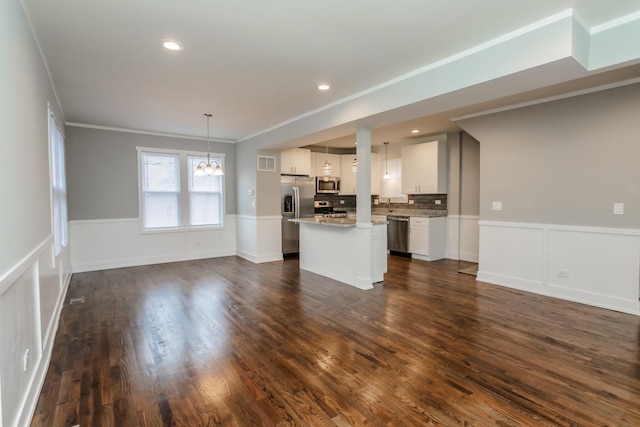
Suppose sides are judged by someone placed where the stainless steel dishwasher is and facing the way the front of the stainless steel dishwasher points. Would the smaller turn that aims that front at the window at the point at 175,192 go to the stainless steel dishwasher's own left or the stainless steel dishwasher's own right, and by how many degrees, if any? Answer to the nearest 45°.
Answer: approximately 45° to the stainless steel dishwasher's own right

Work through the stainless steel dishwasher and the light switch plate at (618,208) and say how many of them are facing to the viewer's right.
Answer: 0

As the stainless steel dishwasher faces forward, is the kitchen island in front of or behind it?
in front

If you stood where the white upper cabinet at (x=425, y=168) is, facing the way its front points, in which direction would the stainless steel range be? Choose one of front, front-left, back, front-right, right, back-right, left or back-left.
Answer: front-right

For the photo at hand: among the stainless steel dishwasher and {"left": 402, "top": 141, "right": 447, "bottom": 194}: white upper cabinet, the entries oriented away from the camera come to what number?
0

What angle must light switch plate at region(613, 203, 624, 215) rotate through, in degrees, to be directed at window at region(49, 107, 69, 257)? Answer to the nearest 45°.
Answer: approximately 45° to its right
